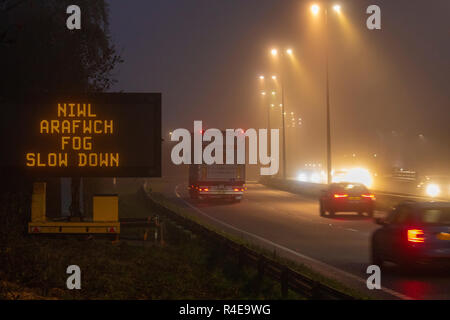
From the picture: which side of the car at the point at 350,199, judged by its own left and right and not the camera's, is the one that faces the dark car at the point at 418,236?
back

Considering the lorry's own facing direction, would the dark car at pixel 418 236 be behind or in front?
behind

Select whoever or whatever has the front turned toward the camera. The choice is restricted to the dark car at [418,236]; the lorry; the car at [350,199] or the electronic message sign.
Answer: the electronic message sign

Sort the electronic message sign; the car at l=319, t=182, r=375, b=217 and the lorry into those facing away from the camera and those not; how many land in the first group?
2

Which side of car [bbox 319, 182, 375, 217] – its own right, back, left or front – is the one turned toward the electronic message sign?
back

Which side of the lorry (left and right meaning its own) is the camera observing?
back

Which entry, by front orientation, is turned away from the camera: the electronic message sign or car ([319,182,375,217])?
the car

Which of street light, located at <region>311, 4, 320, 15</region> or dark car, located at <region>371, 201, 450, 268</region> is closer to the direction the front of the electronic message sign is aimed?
the dark car

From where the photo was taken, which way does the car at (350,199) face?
away from the camera

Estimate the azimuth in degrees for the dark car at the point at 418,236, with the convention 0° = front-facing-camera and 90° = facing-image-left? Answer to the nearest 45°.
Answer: approximately 135°

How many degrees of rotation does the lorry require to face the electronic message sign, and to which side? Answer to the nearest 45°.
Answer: approximately 180°
